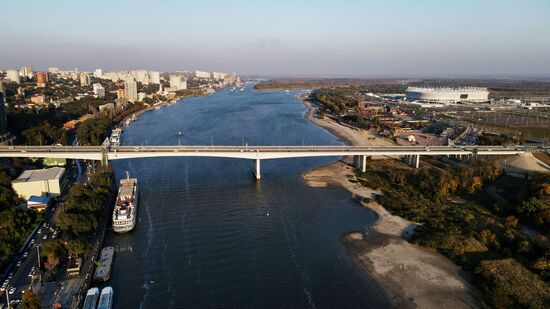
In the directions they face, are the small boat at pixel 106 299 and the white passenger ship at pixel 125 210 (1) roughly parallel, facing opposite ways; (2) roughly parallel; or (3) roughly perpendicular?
roughly parallel

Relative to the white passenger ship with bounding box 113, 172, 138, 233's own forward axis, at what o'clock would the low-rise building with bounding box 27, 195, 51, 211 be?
The low-rise building is roughly at 10 o'clock from the white passenger ship.

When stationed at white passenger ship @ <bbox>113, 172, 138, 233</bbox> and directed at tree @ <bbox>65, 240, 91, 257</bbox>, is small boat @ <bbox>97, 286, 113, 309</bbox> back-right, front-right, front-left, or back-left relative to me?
front-left

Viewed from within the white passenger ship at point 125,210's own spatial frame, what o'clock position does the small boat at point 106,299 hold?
The small boat is roughly at 6 o'clock from the white passenger ship.

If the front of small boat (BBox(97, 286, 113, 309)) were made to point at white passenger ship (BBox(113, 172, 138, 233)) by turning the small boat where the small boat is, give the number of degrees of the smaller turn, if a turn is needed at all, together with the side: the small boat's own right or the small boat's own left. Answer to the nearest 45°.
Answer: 0° — it already faces it

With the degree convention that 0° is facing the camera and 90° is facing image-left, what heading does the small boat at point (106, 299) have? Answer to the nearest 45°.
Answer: approximately 180°

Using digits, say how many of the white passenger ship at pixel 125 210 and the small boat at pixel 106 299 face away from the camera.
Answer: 2

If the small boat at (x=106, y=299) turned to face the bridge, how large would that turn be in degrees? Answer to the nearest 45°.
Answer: approximately 45° to its right

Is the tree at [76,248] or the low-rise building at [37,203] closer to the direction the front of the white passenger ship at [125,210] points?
the low-rise building

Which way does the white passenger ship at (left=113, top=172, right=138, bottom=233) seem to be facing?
away from the camera

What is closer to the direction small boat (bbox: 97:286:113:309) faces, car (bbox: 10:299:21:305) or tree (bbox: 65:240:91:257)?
the tree

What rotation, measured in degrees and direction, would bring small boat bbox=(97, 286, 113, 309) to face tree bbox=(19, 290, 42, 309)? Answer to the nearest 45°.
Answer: approximately 90° to its left

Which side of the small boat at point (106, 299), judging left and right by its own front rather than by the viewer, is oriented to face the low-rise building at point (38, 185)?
front

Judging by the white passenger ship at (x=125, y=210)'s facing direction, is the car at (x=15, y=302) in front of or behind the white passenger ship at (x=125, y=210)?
behind
